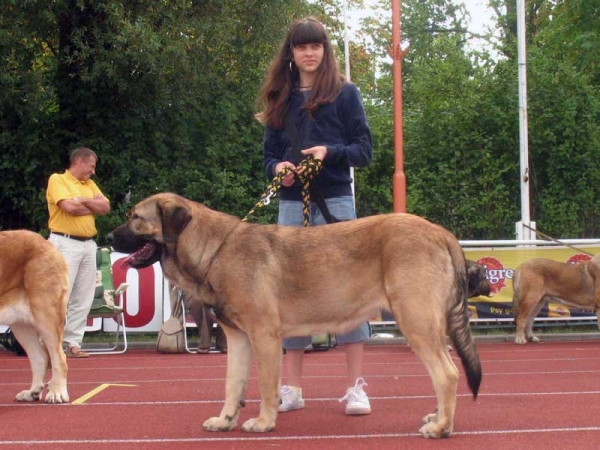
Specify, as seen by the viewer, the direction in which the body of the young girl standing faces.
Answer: toward the camera

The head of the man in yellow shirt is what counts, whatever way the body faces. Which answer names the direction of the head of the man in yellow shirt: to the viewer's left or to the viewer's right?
to the viewer's right

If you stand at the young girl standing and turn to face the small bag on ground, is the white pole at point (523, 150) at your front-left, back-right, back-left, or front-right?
front-right

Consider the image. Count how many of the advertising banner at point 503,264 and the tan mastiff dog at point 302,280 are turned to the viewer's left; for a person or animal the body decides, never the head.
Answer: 1

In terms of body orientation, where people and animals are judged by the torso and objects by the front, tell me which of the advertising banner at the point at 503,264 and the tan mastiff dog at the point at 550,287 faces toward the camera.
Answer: the advertising banner

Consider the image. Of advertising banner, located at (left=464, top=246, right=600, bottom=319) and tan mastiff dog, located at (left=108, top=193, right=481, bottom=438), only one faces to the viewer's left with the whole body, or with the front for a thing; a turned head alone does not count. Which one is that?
the tan mastiff dog

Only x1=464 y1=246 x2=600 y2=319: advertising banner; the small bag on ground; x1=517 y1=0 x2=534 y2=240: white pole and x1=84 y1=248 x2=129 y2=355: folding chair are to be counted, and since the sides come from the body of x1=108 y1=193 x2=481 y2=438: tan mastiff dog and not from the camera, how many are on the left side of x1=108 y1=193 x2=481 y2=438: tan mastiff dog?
0

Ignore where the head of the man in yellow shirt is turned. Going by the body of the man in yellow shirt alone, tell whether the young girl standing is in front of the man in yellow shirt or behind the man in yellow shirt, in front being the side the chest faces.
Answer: in front

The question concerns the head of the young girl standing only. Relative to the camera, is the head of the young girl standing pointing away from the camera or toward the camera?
toward the camera

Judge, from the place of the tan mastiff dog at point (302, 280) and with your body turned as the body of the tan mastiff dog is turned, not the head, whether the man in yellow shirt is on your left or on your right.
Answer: on your right

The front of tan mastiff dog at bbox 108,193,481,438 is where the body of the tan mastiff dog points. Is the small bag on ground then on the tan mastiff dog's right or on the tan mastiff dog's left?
on the tan mastiff dog's right

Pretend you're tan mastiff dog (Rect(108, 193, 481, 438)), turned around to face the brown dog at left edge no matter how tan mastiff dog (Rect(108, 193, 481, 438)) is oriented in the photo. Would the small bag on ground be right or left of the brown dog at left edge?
right

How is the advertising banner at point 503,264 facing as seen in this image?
toward the camera
